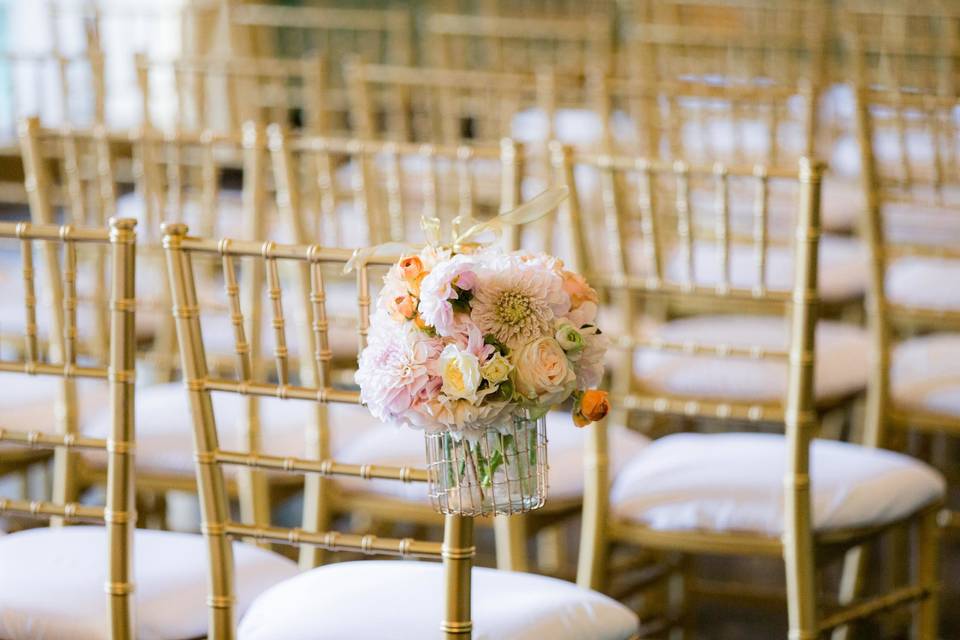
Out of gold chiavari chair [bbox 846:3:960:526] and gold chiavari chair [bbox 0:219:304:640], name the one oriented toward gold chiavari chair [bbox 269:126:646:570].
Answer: gold chiavari chair [bbox 0:219:304:640]

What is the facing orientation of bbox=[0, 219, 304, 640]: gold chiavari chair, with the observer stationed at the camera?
facing away from the viewer and to the right of the viewer

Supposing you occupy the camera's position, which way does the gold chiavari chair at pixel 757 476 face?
facing away from the viewer and to the right of the viewer

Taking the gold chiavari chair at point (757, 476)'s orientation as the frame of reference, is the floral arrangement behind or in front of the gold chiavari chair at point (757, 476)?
behind

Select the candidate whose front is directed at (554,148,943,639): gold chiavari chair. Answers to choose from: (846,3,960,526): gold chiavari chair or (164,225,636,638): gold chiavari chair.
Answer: (164,225,636,638): gold chiavari chair

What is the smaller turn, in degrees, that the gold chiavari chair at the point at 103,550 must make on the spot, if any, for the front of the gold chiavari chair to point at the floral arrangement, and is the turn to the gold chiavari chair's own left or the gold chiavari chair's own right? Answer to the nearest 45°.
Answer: approximately 90° to the gold chiavari chair's own right

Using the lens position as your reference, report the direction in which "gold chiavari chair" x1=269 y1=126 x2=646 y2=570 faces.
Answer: facing away from the viewer and to the right of the viewer

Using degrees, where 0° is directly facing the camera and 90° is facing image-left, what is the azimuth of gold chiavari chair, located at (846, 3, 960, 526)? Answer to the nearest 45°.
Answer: approximately 225°

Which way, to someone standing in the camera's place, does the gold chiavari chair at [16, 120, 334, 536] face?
facing away from the viewer and to the right of the viewer

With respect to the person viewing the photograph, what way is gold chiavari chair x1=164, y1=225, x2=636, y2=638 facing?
facing away from the viewer and to the right of the viewer

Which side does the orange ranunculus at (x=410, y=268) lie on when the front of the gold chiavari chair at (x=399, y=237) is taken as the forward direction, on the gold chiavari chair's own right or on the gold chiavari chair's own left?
on the gold chiavari chair's own right

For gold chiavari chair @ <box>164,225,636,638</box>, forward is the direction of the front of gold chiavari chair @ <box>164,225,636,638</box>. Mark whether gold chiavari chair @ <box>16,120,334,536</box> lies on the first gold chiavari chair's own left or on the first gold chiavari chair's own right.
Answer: on the first gold chiavari chair's own left
